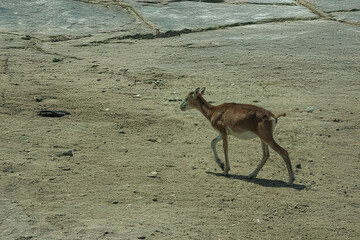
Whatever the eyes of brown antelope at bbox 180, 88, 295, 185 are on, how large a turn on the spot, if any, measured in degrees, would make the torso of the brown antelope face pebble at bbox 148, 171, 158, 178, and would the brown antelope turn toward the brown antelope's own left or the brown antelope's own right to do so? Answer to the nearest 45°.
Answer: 0° — it already faces it

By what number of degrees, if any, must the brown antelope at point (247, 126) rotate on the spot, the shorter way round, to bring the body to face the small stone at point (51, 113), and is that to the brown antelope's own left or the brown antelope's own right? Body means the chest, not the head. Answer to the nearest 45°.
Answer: approximately 45° to the brown antelope's own right

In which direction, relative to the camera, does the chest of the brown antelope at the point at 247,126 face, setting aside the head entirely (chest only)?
to the viewer's left
